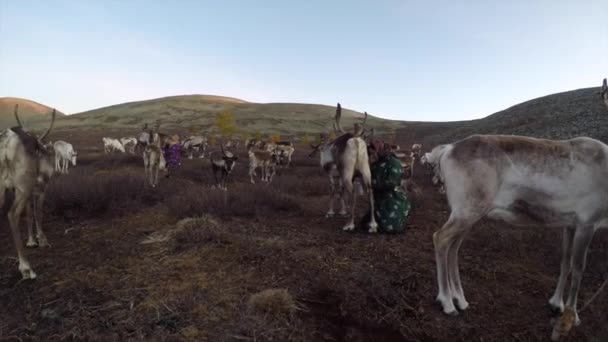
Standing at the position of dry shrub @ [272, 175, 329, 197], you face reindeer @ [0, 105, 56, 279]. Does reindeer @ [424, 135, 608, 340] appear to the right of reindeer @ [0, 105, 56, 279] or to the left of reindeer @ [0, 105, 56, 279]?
left

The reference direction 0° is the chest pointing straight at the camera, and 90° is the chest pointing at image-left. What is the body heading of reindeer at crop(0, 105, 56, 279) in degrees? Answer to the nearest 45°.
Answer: approximately 225°

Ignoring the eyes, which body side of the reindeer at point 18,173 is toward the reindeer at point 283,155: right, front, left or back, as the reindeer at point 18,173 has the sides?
front
